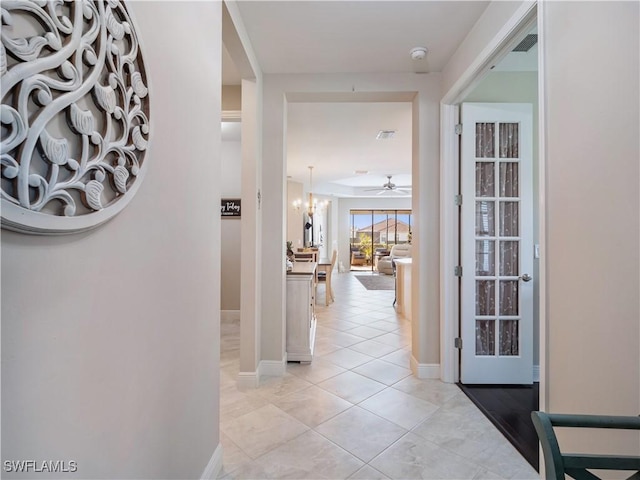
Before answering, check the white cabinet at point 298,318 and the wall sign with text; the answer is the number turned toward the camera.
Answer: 1

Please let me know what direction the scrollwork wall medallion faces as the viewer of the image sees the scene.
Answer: facing the viewer and to the right of the viewer

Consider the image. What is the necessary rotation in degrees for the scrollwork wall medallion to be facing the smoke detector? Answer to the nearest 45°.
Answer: approximately 45° to its left

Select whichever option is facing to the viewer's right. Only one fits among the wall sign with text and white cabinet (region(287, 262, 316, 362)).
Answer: the white cabinet

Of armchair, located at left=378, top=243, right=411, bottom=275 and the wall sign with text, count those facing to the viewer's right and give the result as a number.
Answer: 0

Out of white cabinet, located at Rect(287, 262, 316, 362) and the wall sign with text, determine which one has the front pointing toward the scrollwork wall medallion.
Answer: the wall sign with text

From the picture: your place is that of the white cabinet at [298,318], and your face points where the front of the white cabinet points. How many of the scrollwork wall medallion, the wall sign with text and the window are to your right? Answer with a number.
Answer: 1

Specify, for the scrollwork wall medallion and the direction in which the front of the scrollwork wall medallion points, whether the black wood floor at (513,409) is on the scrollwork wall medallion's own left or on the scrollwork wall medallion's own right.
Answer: on the scrollwork wall medallion's own left

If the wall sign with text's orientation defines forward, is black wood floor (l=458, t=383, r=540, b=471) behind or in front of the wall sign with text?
in front

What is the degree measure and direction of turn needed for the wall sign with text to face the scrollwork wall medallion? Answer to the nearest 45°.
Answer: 0° — it already faces it

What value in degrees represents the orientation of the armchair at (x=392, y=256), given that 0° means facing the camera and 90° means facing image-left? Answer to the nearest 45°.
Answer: approximately 45°

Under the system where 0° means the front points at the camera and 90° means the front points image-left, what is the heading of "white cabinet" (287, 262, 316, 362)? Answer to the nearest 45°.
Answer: approximately 270°

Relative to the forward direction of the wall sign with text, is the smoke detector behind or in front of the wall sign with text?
in front

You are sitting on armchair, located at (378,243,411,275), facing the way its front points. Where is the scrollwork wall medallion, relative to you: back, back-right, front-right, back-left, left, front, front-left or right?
front-left

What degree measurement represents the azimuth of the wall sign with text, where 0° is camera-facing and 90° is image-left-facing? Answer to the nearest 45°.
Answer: approximately 0°
